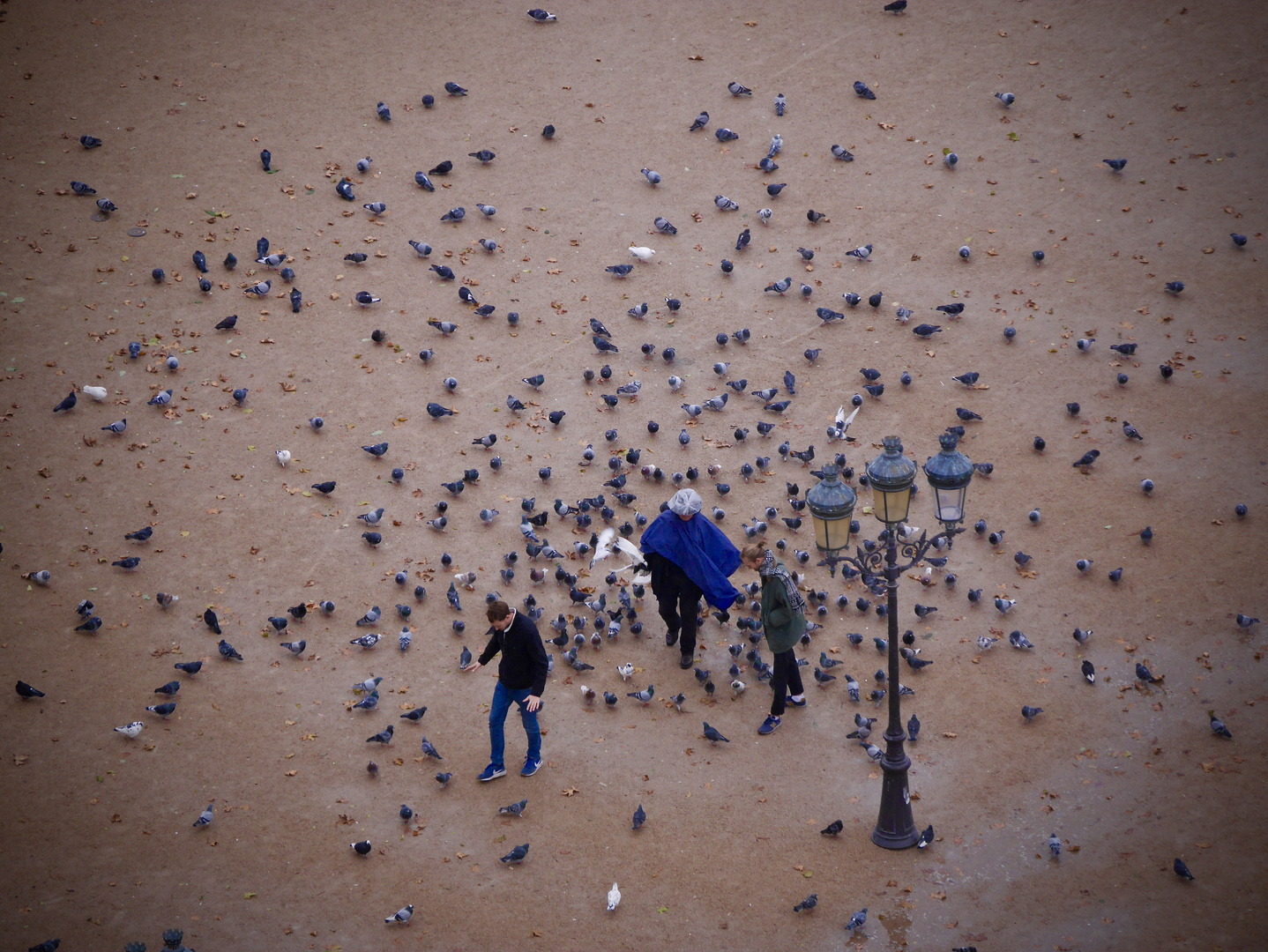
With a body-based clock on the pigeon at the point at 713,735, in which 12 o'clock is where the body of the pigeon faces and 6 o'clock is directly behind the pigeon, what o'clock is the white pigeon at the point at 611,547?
The white pigeon is roughly at 2 o'clock from the pigeon.

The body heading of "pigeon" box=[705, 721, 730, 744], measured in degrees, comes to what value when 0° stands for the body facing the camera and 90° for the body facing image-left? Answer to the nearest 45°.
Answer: approximately 90°

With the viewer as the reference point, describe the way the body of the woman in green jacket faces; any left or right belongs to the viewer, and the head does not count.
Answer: facing to the left of the viewer

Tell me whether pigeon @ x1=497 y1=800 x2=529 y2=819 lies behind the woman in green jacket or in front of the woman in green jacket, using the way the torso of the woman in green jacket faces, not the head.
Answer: in front

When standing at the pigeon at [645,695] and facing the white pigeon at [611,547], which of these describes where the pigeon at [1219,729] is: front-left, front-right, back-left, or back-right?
back-right

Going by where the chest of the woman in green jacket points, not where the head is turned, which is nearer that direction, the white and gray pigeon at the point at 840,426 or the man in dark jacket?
the man in dark jacket

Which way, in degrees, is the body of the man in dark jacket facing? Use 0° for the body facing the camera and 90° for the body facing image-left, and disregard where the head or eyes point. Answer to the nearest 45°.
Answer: approximately 45°
